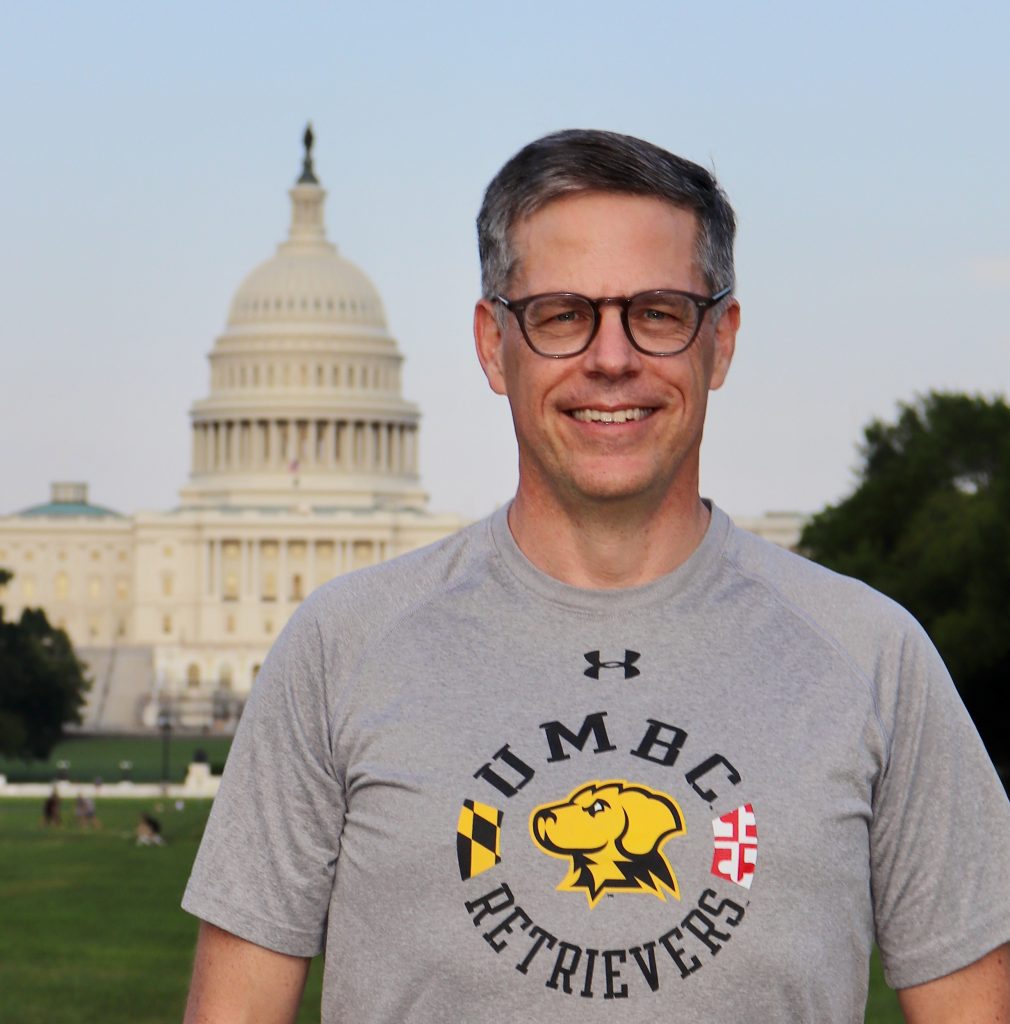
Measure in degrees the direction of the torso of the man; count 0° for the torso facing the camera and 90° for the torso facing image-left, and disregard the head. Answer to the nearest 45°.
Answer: approximately 0°
